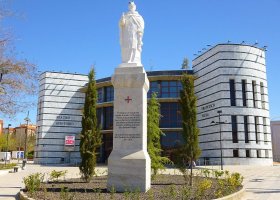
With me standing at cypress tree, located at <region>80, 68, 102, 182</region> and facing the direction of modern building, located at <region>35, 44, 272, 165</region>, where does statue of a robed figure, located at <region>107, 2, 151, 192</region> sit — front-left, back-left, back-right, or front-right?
back-right

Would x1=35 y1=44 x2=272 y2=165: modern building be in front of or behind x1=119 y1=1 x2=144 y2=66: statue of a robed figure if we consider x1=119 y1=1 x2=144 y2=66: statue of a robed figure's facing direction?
behind

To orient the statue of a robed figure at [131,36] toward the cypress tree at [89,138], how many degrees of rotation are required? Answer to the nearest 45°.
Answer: approximately 135° to its right

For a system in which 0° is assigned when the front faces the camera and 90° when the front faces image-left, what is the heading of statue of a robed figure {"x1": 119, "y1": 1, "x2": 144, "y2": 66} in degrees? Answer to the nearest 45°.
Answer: approximately 0°

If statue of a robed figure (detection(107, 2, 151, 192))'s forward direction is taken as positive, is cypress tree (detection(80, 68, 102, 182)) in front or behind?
behind

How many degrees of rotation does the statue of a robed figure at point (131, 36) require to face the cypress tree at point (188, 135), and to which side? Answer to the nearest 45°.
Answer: approximately 135° to its left
